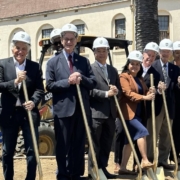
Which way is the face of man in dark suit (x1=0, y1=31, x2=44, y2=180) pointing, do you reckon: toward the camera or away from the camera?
toward the camera

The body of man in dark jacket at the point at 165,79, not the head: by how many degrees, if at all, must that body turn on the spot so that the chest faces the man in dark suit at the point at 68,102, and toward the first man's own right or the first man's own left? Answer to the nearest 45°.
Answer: approximately 45° to the first man's own right

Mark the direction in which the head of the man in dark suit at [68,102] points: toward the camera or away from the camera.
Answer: toward the camera

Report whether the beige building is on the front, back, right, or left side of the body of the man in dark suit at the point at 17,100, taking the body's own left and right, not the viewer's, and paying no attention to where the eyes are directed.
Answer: back

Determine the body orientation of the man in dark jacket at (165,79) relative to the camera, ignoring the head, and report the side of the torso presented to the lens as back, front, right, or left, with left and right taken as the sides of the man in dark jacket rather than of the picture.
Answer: front

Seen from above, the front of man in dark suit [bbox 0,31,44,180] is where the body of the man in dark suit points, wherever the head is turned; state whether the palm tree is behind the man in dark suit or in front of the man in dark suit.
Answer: behind

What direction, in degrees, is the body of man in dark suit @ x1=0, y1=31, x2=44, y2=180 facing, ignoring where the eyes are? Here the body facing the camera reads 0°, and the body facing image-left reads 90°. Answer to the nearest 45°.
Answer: approximately 0°

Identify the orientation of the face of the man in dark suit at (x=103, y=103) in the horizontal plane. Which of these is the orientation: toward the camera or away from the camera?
toward the camera

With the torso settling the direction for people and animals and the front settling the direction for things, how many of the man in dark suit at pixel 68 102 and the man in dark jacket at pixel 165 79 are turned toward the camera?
2

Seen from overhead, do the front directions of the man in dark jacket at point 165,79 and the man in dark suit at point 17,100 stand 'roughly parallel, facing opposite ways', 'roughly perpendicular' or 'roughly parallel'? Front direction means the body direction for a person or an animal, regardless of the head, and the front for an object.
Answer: roughly parallel

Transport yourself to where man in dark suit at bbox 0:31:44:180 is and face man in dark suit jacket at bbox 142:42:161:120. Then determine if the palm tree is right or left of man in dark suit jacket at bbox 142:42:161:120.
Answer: left

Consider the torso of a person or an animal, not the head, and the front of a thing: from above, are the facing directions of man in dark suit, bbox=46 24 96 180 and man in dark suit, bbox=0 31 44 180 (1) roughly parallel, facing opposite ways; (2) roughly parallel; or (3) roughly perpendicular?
roughly parallel

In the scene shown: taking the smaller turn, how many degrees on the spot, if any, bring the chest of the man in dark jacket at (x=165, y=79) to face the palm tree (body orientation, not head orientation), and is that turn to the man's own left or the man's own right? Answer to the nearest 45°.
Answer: approximately 180°

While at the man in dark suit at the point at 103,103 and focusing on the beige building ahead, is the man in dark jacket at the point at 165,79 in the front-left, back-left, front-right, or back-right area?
front-right

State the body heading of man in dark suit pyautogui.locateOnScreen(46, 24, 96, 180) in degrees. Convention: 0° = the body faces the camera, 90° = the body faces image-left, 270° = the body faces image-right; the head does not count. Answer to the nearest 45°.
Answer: approximately 0°
